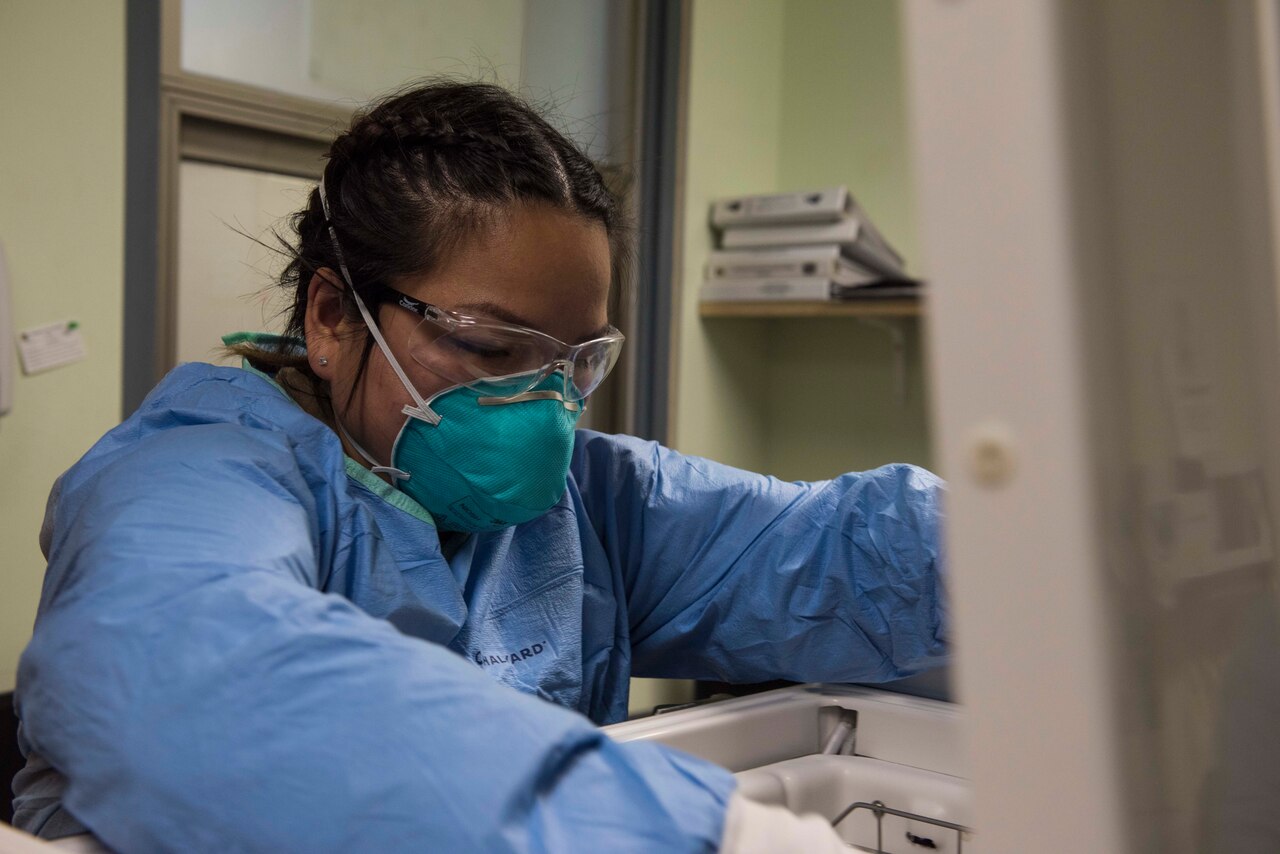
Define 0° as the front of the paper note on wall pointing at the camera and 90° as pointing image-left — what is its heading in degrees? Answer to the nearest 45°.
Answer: approximately 0°
